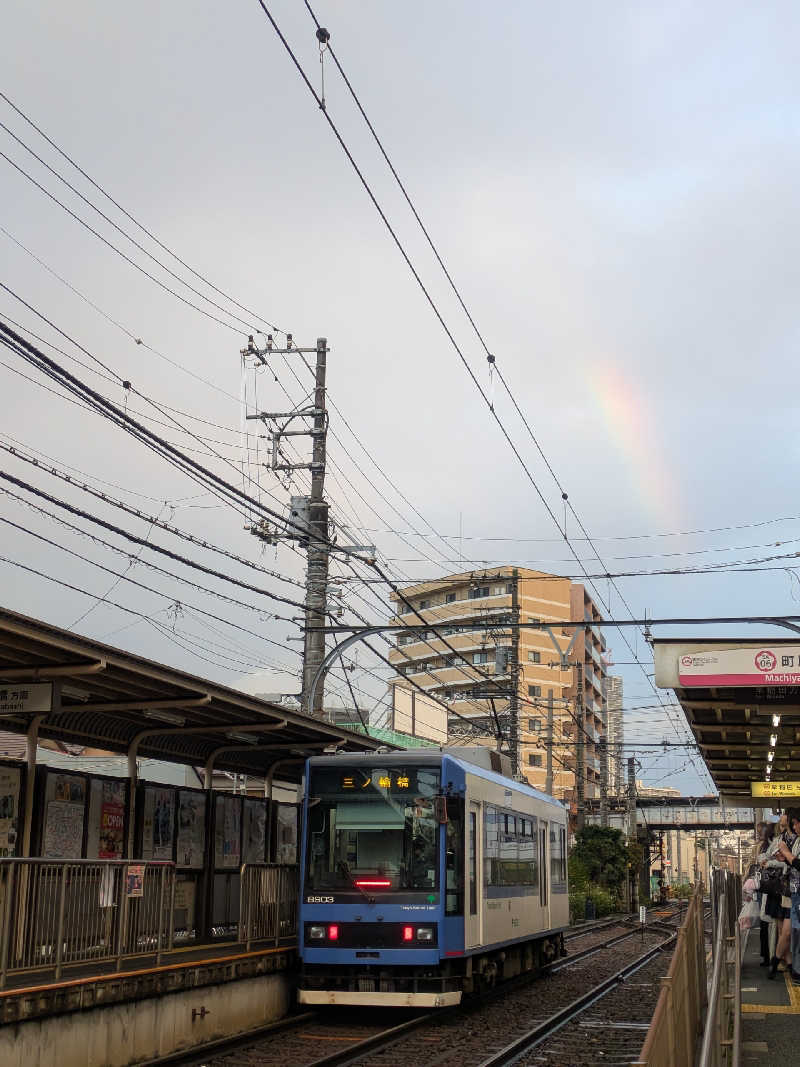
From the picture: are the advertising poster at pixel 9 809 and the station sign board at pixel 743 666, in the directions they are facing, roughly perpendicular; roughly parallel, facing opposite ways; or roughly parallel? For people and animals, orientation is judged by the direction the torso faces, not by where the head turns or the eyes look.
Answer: roughly perpendicular

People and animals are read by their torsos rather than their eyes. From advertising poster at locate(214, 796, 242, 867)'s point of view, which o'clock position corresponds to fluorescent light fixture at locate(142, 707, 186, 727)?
The fluorescent light fixture is roughly at 2 o'clock from the advertising poster.

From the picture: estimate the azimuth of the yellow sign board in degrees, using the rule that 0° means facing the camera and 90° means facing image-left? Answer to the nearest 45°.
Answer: approximately 0°

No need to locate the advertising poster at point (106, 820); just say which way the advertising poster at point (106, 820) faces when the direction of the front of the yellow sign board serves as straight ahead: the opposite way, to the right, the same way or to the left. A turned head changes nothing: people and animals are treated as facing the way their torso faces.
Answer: to the left

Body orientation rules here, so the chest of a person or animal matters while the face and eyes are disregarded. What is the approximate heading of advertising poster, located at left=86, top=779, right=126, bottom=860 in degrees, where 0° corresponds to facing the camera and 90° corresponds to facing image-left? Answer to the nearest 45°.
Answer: approximately 315°

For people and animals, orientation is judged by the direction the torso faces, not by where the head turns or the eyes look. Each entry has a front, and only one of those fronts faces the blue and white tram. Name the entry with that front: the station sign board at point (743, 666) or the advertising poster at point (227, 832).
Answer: the advertising poster

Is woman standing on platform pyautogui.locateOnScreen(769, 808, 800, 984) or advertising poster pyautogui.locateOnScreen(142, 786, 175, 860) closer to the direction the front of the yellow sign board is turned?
the woman standing on platform

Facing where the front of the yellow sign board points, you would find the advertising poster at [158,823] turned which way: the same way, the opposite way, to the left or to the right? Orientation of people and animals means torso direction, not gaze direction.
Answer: to the left

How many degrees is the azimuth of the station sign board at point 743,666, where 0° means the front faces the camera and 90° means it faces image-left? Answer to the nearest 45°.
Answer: approximately 0°

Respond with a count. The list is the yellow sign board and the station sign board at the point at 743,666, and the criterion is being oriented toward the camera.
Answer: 2
